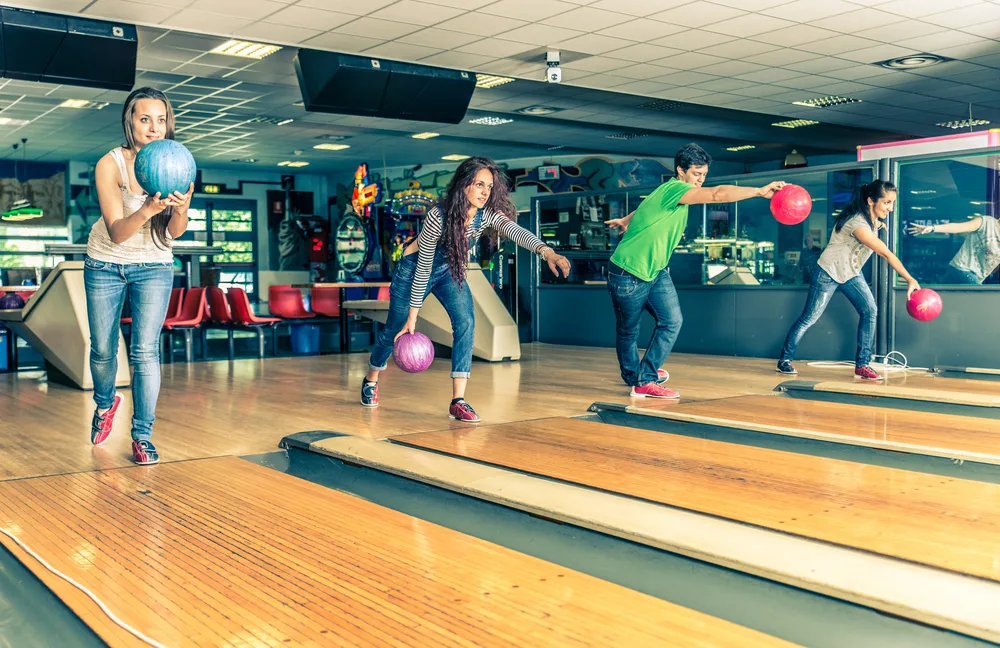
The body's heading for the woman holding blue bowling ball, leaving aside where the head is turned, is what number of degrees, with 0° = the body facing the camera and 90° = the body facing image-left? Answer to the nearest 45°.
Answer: approximately 315°

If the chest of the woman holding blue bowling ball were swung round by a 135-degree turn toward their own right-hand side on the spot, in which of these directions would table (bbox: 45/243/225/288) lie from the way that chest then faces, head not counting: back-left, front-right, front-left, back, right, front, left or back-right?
right

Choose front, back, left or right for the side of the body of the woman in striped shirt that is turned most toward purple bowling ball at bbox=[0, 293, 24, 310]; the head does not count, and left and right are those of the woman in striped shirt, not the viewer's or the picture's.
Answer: back

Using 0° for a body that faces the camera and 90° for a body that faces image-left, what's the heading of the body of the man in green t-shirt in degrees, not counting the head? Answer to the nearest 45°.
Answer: approximately 270°

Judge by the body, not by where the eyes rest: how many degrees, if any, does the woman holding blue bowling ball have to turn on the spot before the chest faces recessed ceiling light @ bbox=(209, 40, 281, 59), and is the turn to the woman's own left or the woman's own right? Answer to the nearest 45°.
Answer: approximately 135° to the woman's own left

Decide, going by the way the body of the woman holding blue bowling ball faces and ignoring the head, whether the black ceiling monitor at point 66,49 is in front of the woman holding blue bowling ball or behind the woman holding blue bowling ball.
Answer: behind
